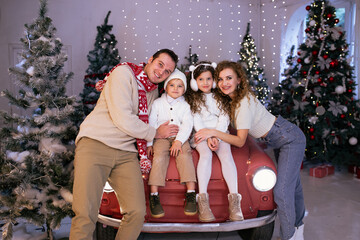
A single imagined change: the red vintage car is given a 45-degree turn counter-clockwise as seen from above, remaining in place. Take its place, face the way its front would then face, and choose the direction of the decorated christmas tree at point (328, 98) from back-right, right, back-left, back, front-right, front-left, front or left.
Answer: left

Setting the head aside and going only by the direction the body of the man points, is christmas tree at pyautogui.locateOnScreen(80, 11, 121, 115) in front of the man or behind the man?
behind

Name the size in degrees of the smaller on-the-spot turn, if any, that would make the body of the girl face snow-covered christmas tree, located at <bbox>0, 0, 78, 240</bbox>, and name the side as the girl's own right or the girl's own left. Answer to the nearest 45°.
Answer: approximately 90° to the girl's own right

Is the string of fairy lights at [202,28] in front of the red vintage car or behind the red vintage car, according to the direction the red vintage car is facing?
behind

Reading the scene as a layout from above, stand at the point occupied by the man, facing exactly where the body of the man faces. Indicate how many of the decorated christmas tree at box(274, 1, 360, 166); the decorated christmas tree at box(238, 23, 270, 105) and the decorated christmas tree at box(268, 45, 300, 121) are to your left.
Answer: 3

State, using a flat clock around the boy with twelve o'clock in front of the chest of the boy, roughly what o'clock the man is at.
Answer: The man is roughly at 2 o'clock from the boy.

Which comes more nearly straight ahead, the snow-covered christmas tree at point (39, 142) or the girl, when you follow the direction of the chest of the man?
the girl
